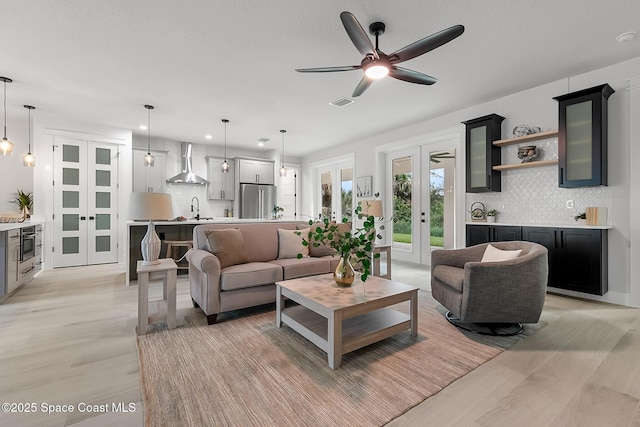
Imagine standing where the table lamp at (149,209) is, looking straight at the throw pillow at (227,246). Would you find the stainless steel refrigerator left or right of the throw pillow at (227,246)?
left

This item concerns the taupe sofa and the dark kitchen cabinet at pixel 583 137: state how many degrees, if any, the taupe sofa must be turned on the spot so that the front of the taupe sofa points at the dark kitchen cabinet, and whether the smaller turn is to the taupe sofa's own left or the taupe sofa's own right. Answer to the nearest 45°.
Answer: approximately 45° to the taupe sofa's own left

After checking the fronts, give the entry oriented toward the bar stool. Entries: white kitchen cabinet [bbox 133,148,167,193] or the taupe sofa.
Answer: the white kitchen cabinet

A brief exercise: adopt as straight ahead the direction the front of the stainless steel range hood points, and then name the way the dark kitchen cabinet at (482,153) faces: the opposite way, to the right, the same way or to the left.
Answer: to the right

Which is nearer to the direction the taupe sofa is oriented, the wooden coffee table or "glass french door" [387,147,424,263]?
the wooden coffee table

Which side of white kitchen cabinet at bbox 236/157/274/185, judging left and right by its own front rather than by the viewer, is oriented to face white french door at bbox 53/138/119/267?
right

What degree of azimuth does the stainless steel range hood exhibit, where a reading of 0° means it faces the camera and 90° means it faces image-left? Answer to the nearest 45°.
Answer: approximately 0°

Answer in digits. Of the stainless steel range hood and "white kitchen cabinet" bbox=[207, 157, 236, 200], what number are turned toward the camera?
2

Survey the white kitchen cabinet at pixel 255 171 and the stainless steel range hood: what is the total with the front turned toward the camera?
2
